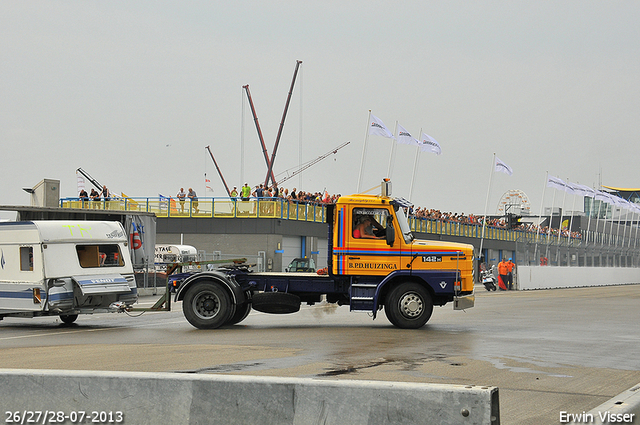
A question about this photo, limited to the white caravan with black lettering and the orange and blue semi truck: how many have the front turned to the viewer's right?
2

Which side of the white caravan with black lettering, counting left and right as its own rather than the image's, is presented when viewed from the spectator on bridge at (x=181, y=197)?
left

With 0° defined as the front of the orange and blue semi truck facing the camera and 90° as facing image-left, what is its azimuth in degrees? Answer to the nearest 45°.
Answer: approximately 270°

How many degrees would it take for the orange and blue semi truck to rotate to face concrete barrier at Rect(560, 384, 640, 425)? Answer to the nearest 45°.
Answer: approximately 90° to its right

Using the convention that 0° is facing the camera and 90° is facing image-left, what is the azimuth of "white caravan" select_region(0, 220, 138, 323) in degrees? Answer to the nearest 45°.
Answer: approximately 315°

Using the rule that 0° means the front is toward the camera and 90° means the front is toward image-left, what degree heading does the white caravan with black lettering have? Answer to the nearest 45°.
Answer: approximately 270°

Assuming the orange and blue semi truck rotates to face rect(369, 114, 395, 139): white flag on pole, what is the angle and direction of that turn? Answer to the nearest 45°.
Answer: approximately 90° to its left

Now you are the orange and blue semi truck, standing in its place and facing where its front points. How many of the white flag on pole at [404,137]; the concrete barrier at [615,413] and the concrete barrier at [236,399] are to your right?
2

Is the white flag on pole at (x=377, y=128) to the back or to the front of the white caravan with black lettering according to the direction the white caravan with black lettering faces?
to the front

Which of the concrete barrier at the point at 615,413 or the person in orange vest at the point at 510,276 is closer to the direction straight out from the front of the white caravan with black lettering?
the person in orange vest
